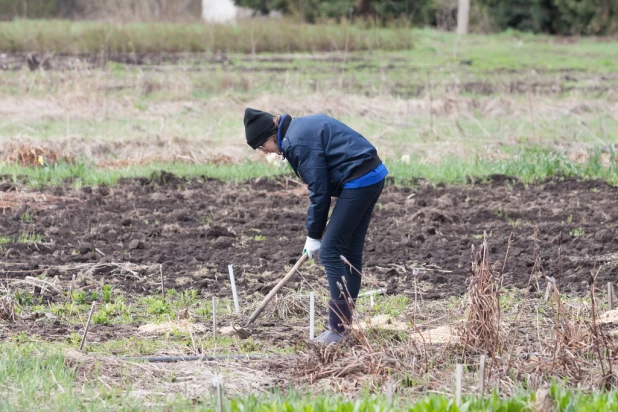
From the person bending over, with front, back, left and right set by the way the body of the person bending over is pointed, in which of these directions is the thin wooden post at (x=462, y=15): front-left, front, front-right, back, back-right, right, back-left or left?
right

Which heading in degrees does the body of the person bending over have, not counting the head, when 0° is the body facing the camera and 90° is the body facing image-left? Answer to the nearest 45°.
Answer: approximately 90°
